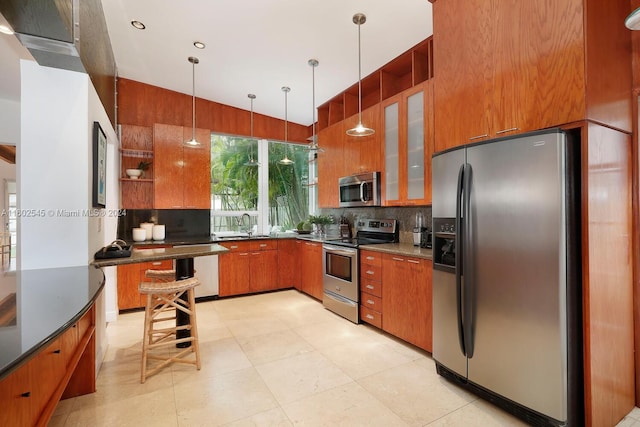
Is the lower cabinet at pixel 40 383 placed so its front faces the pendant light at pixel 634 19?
yes

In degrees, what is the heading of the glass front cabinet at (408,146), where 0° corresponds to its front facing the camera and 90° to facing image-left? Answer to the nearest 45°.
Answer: approximately 45°

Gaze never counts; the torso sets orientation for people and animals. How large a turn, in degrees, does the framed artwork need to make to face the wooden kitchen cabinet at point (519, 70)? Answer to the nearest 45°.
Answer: approximately 45° to its right

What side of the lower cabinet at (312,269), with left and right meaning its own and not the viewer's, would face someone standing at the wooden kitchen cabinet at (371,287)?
left

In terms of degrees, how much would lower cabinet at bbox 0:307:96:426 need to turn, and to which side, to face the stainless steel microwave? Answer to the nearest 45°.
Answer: approximately 45° to its left

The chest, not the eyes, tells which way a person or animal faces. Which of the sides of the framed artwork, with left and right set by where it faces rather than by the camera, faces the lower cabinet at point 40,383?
right

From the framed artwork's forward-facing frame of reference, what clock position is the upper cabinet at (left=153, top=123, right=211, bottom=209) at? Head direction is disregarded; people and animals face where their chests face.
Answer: The upper cabinet is roughly at 10 o'clock from the framed artwork.

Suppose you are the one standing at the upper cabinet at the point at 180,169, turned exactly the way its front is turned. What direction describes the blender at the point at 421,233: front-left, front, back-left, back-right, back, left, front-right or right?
front-left

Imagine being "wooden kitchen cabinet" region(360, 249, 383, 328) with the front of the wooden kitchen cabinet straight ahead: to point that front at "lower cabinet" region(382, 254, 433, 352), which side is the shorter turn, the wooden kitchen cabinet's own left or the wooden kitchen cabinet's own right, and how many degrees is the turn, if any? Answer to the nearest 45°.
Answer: approximately 90° to the wooden kitchen cabinet's own left

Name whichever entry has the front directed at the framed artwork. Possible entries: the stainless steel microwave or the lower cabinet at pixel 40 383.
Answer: the stainless steel microwave

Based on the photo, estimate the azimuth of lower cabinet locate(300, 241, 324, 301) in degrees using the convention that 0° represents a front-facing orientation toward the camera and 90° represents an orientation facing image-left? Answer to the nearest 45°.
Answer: approximately 45°
